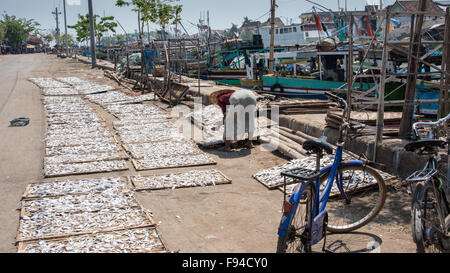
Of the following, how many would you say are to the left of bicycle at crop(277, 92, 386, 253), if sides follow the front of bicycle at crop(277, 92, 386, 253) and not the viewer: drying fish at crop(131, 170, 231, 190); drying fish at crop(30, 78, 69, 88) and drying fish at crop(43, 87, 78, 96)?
3

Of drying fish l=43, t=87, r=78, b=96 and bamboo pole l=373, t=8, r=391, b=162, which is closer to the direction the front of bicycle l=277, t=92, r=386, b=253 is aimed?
the bamboo pole

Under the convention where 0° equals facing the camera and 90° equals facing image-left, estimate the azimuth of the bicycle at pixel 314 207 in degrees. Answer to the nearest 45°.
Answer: approximately 225°

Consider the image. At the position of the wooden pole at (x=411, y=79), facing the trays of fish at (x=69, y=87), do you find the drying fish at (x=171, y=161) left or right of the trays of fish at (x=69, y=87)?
left

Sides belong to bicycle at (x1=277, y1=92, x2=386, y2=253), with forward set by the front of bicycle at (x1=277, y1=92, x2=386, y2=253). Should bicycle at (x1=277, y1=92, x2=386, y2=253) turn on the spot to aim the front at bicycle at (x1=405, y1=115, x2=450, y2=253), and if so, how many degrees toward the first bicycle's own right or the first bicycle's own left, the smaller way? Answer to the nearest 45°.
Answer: approximately 45° to the first bicycle's own right

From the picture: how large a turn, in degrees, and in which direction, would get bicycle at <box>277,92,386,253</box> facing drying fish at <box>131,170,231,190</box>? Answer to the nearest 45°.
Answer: approximately 90° to its left

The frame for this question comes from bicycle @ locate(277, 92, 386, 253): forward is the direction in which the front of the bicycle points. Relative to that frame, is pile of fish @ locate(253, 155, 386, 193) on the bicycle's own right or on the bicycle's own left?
on the bicycle's own left

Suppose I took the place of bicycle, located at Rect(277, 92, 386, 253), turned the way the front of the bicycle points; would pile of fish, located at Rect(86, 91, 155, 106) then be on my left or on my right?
on my left

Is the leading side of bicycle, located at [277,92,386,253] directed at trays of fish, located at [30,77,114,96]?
no

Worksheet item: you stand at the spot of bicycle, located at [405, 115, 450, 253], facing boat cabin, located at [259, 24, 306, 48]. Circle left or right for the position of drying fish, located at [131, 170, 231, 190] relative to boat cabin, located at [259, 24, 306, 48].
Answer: left

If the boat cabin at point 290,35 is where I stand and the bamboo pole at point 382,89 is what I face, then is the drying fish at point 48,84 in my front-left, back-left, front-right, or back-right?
front-right

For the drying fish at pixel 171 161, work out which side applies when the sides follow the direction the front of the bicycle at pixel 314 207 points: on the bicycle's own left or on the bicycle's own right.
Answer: on the bicycle's own left

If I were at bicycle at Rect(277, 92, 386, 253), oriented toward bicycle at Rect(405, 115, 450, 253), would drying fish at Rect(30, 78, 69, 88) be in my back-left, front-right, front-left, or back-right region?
back-left

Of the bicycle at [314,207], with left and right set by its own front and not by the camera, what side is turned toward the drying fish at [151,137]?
left

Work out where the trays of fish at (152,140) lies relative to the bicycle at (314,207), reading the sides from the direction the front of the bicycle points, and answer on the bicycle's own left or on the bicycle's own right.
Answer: on the bicycle's own left
